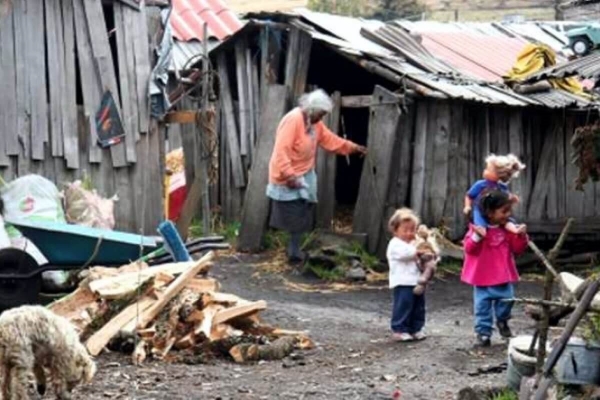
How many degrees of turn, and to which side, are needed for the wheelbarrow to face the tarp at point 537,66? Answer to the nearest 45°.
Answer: approximately 135° to its right

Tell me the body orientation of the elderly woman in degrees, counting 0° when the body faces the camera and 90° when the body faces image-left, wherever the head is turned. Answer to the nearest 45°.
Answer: approximately 315°

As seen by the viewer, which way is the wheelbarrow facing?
to the viewer's left

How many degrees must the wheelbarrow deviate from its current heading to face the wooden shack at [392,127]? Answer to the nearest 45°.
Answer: approximately 135° to its right

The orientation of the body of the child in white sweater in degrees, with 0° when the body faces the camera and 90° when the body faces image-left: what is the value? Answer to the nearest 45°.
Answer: approximately 315°

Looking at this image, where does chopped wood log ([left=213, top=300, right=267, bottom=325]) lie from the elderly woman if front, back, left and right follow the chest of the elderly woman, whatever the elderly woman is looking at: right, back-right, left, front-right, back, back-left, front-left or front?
front-right

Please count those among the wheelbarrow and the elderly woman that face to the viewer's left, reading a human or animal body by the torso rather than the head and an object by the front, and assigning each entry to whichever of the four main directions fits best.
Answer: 1

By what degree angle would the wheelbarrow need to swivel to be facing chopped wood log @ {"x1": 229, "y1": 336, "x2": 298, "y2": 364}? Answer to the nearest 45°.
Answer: approximately 135° to its left

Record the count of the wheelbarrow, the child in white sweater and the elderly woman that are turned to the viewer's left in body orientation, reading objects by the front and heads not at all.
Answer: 1
